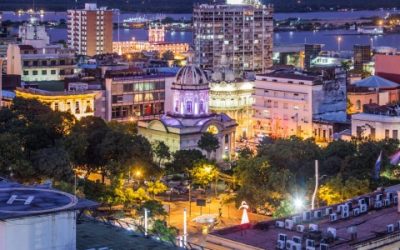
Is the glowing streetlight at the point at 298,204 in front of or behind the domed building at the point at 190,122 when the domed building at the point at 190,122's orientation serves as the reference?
in front

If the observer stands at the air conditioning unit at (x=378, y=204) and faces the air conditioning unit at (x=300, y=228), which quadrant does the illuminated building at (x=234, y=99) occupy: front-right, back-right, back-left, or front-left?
back-right

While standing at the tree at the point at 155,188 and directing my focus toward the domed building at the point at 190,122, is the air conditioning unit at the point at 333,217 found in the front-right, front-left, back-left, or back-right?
back-right

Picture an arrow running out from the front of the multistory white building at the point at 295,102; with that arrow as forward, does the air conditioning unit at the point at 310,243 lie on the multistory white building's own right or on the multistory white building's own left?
on the multistory white building's own left

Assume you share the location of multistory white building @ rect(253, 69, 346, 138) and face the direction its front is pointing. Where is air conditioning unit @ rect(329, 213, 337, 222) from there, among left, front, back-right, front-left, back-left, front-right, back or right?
front-left

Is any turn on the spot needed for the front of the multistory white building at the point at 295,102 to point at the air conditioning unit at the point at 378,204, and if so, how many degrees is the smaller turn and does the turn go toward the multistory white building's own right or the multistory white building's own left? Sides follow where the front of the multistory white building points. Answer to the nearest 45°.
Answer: approximately 45° to the multistory white building's own left

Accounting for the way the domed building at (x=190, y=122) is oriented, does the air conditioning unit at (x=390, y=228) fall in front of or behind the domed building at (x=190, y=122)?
in front

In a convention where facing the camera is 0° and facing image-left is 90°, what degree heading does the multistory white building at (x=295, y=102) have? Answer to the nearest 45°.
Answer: approximately 45°

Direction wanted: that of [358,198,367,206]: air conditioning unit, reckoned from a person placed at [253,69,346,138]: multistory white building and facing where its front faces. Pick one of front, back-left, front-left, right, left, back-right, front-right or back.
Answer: front-left

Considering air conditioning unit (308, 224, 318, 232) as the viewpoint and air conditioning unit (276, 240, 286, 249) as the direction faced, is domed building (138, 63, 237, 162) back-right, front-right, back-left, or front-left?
back-right
